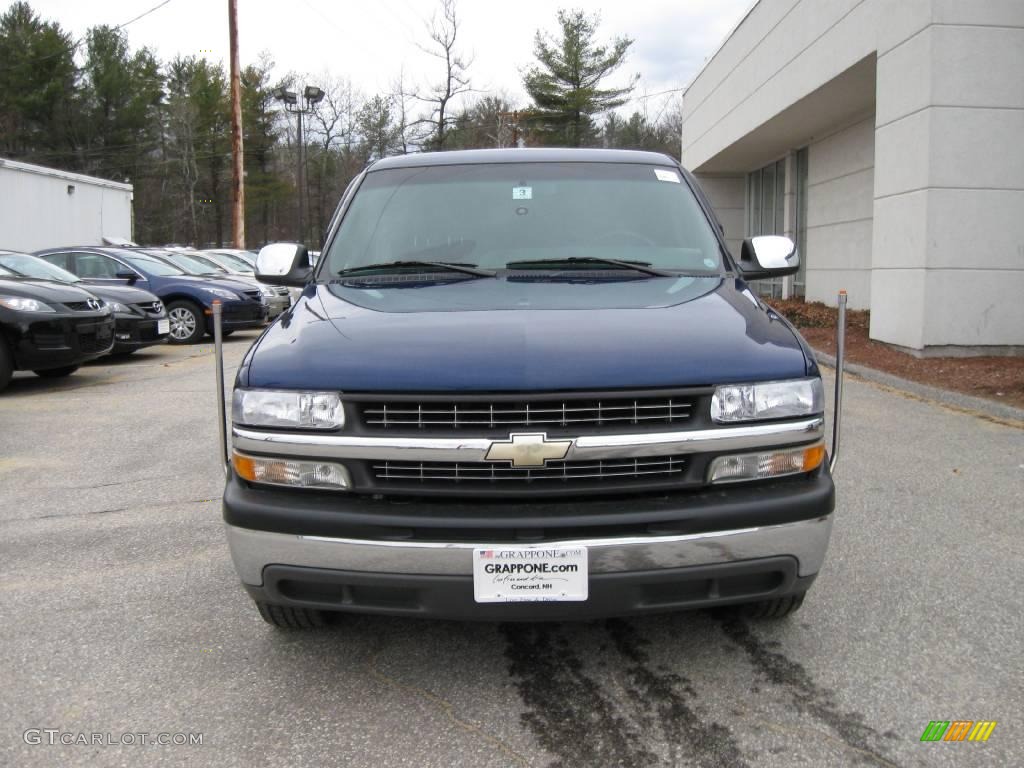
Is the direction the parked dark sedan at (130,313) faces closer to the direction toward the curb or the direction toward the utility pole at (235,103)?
the curb

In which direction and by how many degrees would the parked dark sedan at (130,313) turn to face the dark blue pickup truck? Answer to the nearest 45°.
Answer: approximately 45° to its right

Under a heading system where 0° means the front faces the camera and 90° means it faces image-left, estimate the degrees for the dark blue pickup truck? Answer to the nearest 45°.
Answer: approximately 0°

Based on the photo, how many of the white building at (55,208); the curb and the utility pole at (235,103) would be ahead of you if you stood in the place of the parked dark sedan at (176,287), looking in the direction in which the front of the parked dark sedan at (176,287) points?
1

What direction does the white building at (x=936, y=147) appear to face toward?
to the viewer's left

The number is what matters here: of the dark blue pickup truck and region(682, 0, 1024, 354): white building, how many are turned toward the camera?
1

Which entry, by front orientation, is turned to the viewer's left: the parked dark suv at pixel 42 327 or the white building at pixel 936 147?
the white building

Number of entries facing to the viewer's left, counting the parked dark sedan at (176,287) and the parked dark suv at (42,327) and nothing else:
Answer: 0

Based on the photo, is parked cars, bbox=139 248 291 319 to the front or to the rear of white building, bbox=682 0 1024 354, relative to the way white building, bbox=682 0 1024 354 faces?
to the front

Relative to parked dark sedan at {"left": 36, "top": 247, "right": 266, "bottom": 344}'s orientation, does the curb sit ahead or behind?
ahead

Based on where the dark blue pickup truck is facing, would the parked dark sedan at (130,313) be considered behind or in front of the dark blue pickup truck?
behind

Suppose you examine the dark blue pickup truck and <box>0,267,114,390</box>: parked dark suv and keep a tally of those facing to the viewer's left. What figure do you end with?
0
